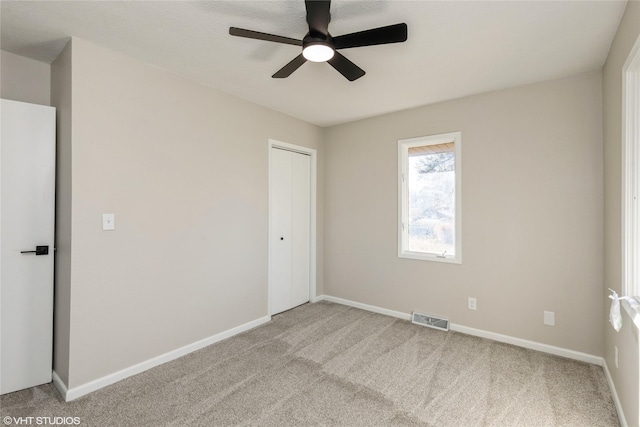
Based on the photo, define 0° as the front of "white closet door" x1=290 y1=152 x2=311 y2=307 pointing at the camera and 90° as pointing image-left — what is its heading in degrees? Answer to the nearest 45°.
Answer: approximately 315°

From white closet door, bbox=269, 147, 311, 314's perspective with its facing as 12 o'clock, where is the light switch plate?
The light switch plate is roughly at 3 o'clock from the white closet door.

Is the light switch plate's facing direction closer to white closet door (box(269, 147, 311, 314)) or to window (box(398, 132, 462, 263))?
the window

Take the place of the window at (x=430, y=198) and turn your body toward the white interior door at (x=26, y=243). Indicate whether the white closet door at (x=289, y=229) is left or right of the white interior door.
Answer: right

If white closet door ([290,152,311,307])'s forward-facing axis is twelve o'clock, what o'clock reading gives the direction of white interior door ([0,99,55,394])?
The white interior door is roughly at 3 o'clock from the white closet door.
